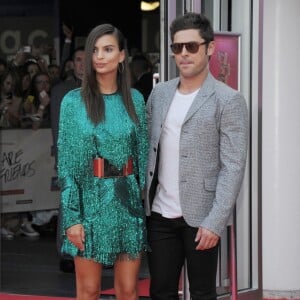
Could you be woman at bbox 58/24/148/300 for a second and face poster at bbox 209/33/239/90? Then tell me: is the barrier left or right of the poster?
left

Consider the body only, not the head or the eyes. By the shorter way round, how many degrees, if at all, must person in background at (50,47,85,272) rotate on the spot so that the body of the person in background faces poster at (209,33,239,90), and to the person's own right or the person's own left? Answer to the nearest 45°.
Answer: approximately 45° to the person's own left

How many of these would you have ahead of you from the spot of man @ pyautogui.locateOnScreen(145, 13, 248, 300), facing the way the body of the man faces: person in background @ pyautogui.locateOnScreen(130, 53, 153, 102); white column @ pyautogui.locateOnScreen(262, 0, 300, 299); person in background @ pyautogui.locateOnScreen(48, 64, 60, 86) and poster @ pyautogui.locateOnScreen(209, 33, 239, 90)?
0

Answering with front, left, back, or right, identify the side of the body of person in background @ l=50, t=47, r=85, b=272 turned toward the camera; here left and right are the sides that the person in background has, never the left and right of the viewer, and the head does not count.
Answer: front

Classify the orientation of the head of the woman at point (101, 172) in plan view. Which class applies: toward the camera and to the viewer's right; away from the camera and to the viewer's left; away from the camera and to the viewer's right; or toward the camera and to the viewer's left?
toward the camera and to the viewer's left

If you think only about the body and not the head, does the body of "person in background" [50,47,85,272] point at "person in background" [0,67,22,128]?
no

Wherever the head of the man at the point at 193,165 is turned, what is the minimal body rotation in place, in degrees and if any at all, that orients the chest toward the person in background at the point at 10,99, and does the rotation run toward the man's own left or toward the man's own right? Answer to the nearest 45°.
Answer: approximately 135° to the man's own right

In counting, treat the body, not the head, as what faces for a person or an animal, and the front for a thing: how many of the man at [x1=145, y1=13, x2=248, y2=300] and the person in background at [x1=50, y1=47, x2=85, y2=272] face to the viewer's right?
0

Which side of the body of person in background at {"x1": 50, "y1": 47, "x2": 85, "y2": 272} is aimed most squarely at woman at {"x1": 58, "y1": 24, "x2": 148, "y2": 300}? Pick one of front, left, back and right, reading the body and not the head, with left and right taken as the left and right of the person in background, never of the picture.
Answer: front

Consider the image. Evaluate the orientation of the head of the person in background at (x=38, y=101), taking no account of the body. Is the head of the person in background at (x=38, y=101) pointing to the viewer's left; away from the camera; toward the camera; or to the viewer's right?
toward the camera

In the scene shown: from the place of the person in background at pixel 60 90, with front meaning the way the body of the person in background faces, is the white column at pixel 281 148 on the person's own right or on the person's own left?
on the person's own left

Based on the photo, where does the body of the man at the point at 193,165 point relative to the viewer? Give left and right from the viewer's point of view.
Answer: facing the viewer and to the left of the viewer

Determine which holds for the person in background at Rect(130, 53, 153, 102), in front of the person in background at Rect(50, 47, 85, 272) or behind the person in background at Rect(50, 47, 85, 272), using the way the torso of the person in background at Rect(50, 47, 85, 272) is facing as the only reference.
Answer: behind

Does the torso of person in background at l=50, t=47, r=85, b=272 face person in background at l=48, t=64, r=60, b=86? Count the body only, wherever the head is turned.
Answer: no

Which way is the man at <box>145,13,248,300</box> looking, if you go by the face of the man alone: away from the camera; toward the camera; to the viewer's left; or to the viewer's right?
toward the camera
